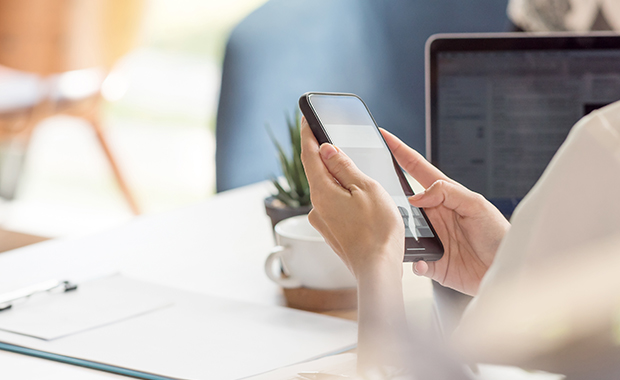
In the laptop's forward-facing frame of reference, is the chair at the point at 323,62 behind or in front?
behind

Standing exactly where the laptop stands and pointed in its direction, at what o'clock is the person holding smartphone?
The person holding smartphone is roughly at 12 o'clock from the laptop.

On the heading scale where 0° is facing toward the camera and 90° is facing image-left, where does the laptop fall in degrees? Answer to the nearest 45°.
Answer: approximately 0°
